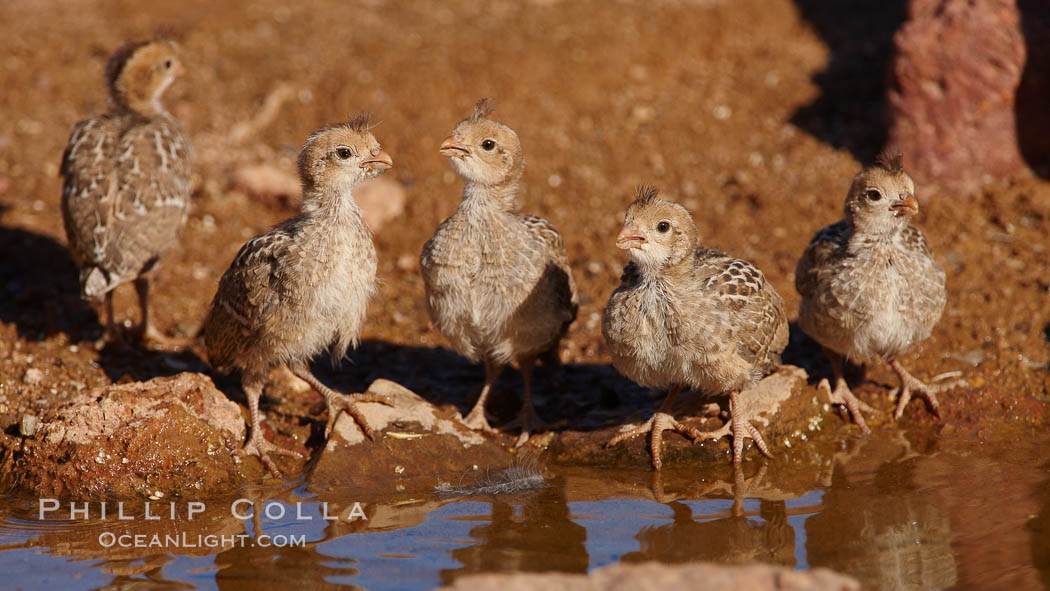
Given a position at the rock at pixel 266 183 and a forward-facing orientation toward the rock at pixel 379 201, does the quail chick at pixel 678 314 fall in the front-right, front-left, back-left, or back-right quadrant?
front-right

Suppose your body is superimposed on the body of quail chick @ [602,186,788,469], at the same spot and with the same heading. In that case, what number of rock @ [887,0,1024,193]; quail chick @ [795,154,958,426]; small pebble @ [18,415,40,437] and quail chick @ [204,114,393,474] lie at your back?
2

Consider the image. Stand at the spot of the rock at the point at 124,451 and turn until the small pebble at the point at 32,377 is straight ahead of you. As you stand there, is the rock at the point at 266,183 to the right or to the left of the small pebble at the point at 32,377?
right

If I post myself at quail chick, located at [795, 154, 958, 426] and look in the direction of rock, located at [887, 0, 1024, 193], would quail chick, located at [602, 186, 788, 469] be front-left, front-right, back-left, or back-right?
back-left

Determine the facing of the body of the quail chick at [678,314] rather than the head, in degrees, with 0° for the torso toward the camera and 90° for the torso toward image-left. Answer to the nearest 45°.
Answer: approximately 45°

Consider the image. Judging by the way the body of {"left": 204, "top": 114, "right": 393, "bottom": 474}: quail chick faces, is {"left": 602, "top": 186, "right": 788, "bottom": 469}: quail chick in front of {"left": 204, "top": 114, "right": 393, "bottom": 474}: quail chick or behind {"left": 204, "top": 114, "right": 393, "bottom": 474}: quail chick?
in front

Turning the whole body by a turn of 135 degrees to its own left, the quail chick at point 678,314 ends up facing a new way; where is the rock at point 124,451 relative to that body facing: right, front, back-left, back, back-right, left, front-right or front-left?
back

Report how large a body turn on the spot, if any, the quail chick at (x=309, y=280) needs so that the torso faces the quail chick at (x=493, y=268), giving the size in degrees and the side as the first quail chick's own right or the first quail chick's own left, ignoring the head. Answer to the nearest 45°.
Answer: approximately 45° to the first quail chick's own left

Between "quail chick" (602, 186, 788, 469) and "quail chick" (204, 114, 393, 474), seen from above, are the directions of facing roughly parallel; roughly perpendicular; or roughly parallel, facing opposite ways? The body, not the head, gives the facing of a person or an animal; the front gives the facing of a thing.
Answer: roughly perpendicular

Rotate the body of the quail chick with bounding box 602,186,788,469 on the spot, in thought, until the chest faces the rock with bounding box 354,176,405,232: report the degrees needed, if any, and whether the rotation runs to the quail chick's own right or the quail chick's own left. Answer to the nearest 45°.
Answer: approximately 90° to the quail chick's own right

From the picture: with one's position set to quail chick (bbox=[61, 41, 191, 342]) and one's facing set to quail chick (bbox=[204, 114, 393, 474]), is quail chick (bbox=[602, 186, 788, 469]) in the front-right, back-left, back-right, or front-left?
front-left

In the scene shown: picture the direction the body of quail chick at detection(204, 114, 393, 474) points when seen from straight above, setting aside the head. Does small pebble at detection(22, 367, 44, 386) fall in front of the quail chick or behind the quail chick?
behind

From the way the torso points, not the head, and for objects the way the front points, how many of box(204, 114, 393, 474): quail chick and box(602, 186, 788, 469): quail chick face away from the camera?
0

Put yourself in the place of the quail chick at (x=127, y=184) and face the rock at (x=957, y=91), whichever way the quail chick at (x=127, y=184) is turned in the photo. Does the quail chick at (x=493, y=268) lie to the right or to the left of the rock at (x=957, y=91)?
right

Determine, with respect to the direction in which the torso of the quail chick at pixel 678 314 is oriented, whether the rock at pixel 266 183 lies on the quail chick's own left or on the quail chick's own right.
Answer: on the quail chick's own right

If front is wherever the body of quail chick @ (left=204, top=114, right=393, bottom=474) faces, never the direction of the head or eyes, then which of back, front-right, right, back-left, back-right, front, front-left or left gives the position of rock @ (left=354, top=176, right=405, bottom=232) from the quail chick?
back-left

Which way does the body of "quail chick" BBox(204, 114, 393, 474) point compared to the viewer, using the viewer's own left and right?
facing the viewer and to the right of the viewer

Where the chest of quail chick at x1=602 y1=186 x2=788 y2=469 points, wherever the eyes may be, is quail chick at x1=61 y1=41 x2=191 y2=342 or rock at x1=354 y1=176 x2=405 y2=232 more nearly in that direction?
the quail chick
